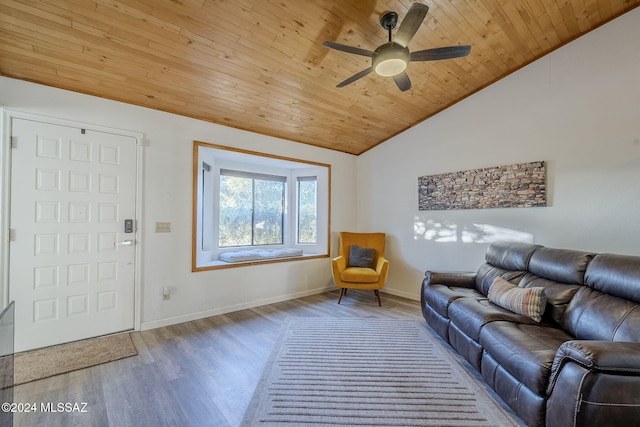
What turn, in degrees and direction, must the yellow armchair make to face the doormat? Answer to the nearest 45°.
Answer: approximately 45° to its right

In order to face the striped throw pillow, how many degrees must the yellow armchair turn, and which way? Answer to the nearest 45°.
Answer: approximately 45° to its left

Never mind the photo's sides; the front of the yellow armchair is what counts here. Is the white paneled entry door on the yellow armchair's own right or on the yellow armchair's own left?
on the yellow armchair's own right

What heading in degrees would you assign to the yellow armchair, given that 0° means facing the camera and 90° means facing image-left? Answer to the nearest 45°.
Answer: approximately 0°

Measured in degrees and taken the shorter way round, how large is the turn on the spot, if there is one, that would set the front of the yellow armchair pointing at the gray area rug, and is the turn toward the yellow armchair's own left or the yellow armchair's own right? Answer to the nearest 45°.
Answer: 0° — it already faces it

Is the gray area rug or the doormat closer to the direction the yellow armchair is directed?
the gray area rug
